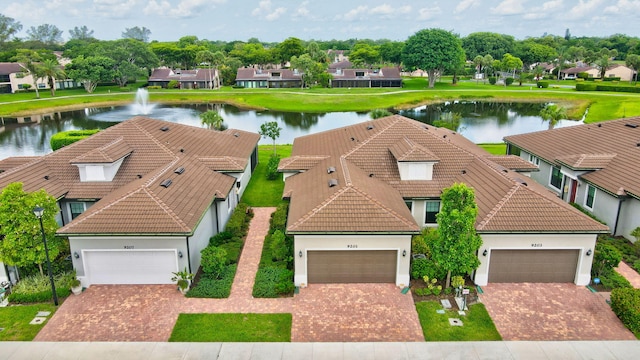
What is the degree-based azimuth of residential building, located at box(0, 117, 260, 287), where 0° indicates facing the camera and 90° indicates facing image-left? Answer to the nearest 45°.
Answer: approximately 0°

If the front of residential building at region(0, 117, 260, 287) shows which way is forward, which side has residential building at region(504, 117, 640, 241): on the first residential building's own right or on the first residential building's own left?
on the first residential building's own left

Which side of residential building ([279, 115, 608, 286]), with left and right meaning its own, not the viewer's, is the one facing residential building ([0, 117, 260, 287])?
right

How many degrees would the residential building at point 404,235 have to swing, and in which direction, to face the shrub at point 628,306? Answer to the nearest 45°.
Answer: approximately 90° to its left

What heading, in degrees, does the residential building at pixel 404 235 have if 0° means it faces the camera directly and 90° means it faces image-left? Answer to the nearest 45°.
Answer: approximately 0°

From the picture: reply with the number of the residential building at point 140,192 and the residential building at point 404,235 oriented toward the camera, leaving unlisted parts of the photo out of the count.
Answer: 2

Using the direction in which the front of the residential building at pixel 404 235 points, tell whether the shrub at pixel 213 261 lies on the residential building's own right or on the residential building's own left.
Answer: on the residential building's own right

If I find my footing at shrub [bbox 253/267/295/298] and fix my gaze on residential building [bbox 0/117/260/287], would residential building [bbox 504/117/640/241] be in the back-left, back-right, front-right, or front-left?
back-right
